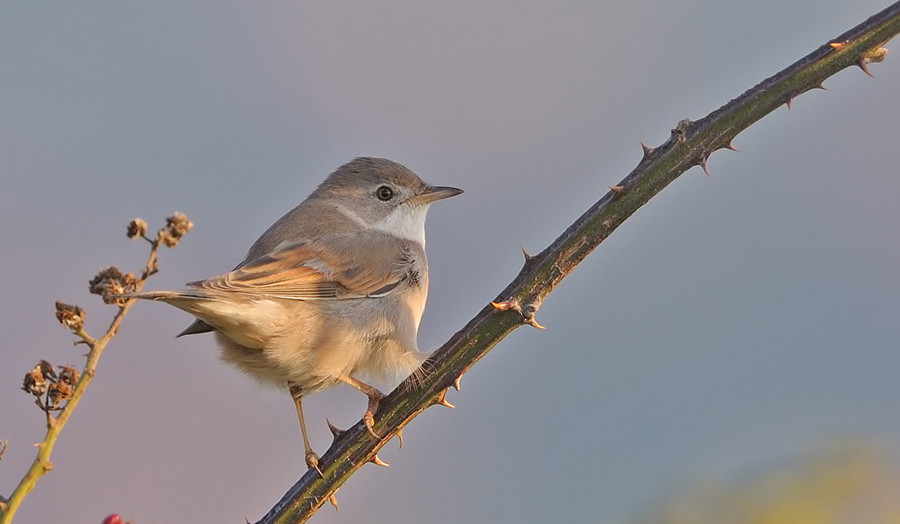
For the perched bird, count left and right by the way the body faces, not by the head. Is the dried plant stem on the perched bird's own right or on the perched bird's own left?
on the perched bird's own right

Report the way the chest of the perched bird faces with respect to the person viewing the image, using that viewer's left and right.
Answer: facing to the right of the viewer
